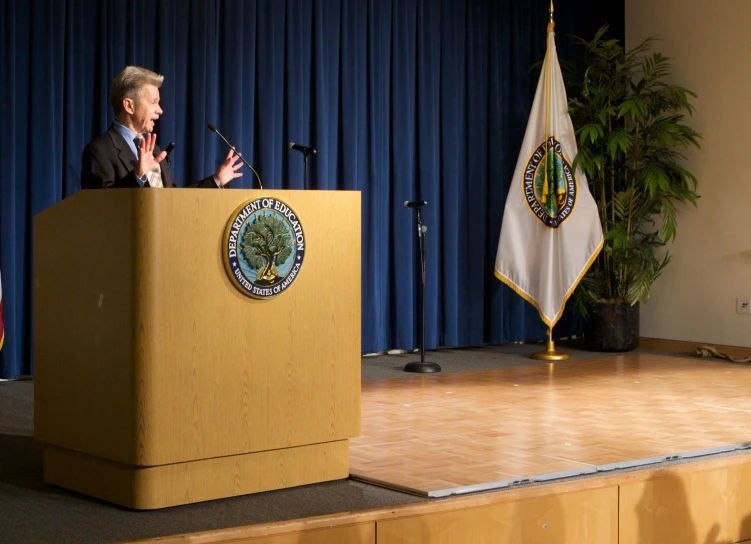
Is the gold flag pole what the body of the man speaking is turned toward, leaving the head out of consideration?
no

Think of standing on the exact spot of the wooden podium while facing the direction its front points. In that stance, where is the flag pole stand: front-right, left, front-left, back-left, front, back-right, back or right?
left

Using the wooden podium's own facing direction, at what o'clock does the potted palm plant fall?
The potted palm plant is roughly at 9 o'clock from the wooden podium.

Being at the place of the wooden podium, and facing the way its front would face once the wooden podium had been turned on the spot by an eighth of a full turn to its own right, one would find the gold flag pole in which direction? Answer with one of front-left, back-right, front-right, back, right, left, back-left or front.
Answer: back-left

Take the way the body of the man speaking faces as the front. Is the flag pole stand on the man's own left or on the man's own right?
on the man's own left

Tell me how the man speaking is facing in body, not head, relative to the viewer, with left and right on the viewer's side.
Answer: facing the viewer and to the right of the viewer

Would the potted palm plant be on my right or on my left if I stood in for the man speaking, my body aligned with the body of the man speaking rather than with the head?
on my left

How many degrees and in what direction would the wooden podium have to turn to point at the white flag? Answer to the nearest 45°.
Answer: approximately 90° to its left

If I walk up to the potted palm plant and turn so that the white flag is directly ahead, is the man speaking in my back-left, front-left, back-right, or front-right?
front-left

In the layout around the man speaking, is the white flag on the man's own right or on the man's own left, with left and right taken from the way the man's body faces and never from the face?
on the man's own left

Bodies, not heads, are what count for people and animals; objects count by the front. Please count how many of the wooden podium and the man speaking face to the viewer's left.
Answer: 0
